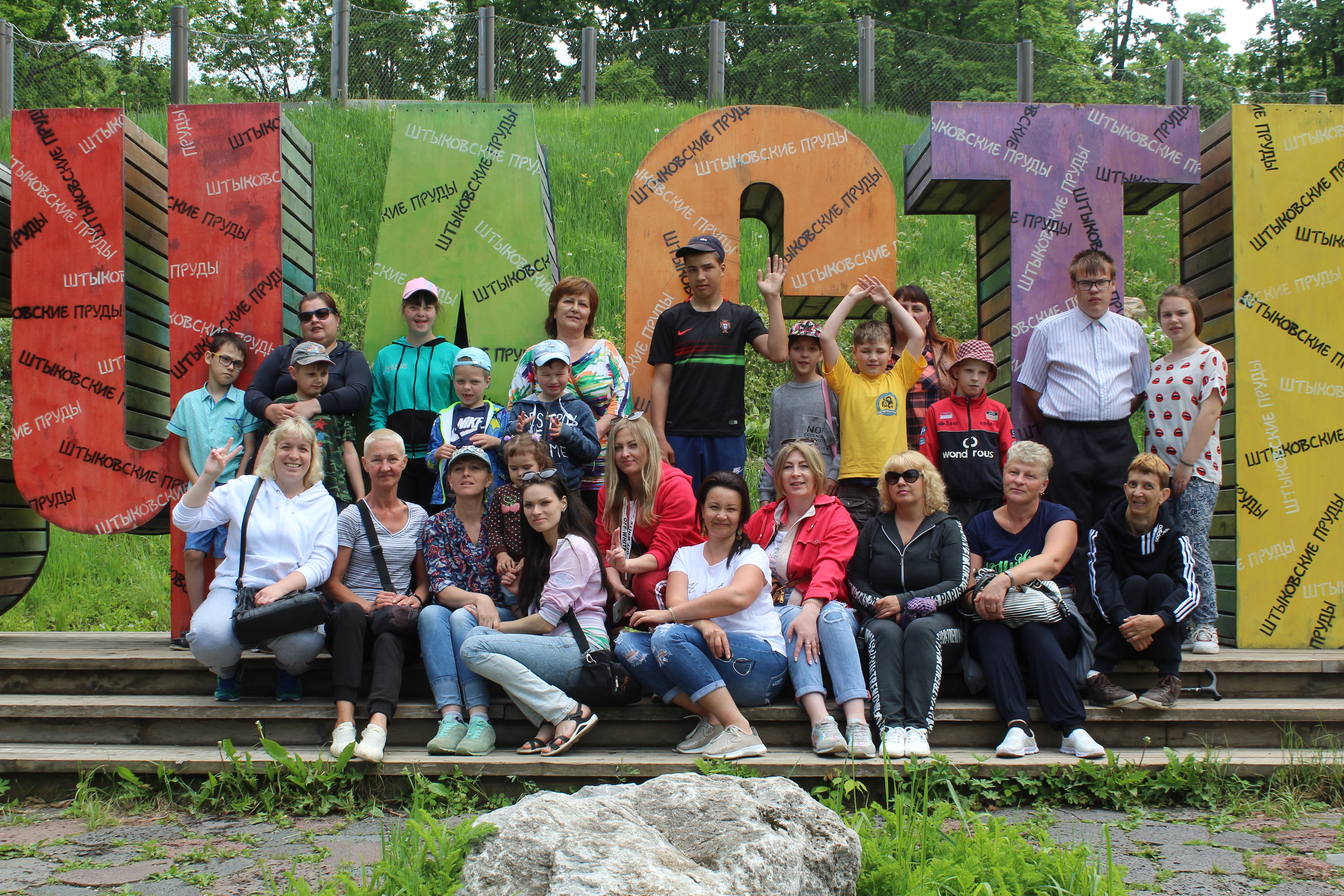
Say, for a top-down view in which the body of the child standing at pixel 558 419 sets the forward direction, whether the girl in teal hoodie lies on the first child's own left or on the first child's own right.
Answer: on the first child's own right

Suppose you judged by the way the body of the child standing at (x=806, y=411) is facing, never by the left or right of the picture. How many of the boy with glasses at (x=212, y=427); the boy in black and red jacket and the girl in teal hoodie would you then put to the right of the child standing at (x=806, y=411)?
2

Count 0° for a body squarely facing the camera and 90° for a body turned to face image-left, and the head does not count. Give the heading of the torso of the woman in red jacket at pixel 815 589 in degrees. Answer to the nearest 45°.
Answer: approximately 0°

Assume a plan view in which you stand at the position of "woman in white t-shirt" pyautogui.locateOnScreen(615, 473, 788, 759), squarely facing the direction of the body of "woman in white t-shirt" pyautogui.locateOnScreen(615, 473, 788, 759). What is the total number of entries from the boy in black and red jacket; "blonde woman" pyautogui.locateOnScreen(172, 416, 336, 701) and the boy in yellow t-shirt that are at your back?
2

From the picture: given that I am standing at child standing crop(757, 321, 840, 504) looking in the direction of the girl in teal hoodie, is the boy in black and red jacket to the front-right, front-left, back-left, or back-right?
back-left

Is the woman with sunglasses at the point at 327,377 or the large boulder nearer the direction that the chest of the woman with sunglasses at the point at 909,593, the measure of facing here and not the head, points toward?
the large boulder
